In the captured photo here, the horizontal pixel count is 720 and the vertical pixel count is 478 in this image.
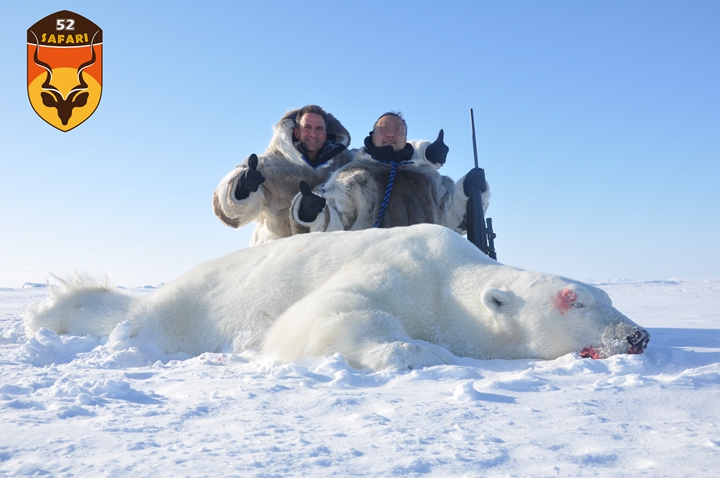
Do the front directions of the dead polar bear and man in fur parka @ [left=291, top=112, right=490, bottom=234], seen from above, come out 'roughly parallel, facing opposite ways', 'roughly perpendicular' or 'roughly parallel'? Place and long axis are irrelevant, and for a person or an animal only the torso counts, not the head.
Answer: roughly perpendicular

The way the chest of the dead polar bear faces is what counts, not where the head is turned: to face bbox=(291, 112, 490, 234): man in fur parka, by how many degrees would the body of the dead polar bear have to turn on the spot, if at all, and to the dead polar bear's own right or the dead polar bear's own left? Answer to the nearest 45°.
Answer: approximately 90° to the dead polar bear's own left

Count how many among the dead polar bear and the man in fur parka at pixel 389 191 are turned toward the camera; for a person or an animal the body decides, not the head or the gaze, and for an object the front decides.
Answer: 1

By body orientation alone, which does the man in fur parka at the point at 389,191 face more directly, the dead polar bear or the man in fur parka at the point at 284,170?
the dead polar bear

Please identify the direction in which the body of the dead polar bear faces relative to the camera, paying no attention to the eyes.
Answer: to the viewer's right

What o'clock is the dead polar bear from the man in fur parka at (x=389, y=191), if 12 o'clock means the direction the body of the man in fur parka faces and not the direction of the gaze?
The dead polar bear is roughly at 12 o'clock from the man in fur parka.

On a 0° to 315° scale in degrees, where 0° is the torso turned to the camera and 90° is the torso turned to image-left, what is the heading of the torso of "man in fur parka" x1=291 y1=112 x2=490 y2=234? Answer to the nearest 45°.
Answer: approximately 0°

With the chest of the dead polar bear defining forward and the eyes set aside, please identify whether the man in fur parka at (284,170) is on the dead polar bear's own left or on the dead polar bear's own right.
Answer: on the dead polar bear's own left
